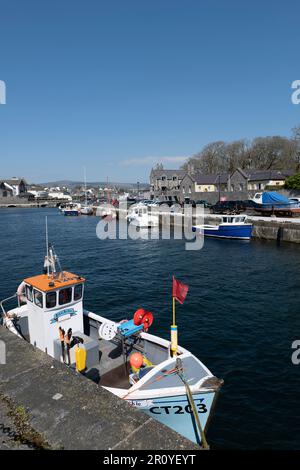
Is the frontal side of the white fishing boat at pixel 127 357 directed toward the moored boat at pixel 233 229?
no

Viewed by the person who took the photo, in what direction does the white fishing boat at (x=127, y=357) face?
facing the viewer and to the right of the viewer
